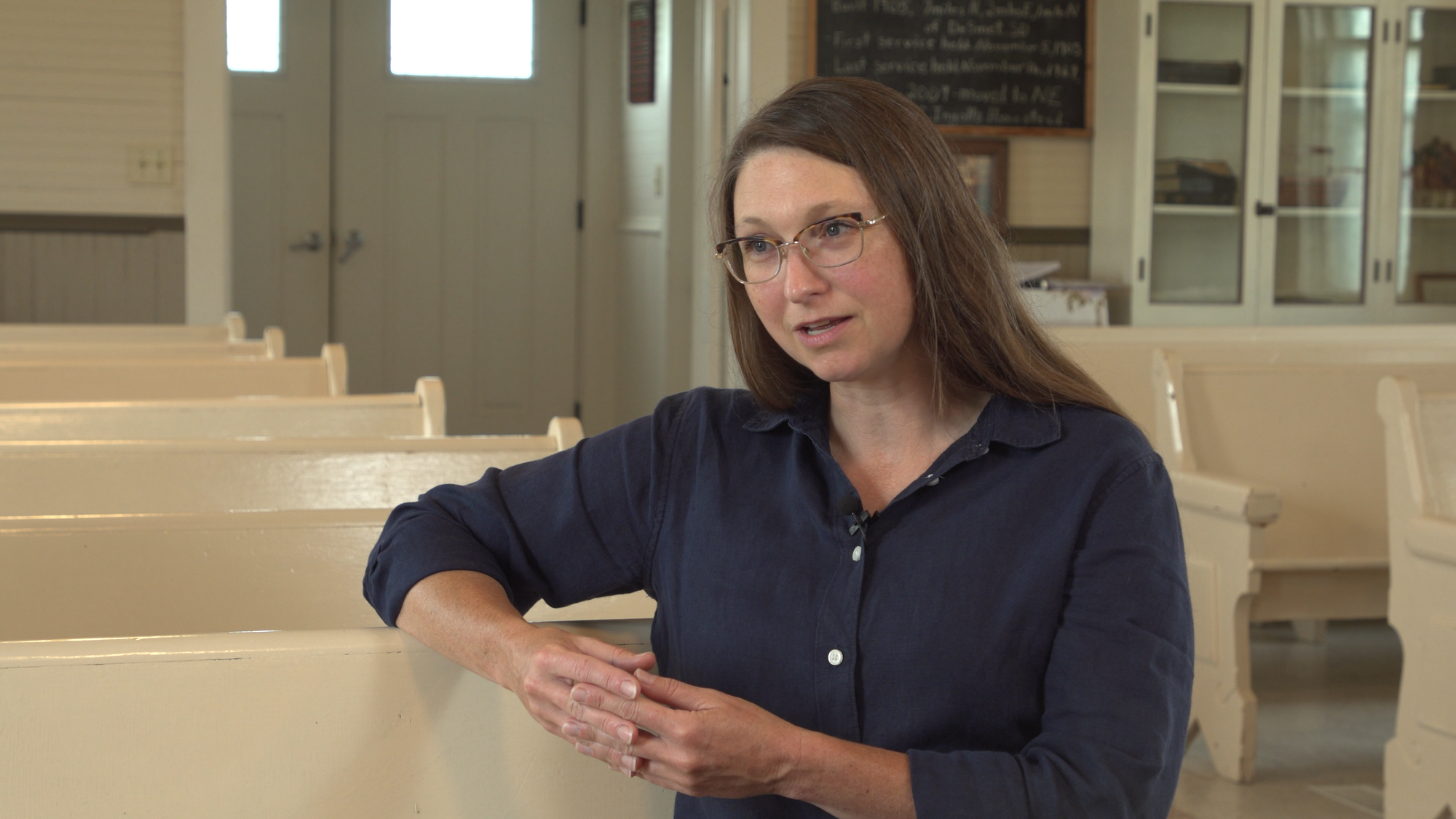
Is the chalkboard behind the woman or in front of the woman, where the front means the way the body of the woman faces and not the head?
behind

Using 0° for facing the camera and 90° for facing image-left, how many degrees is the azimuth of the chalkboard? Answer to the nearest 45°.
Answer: approximately 0°

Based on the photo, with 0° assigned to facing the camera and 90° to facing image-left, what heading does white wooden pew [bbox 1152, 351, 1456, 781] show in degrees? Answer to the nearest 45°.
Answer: approximately 315°

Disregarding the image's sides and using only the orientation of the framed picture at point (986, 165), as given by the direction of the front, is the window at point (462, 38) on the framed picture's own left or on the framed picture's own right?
on the framed picture's own right

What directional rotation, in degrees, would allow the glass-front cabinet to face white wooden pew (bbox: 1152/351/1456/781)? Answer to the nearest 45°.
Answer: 0° — it already faces it

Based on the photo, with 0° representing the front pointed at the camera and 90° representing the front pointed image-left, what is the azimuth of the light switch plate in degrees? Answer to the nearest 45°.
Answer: approximately 0°

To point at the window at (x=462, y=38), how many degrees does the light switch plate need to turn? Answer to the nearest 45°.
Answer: approximately 135° to its left

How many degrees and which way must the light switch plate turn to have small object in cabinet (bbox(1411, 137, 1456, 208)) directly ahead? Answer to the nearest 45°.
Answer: approximately 90° to its left
